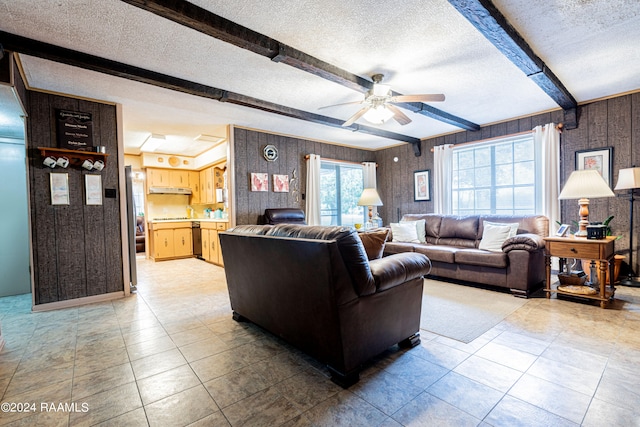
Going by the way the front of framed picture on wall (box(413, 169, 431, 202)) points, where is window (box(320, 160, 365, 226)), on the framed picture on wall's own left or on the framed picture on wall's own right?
on the framed picture on wall's own right

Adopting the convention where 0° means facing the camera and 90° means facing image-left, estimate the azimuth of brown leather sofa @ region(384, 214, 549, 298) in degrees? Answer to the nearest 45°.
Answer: approximately 45°

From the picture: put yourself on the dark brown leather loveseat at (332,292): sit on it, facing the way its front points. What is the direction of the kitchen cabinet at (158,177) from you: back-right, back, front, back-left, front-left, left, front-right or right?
left

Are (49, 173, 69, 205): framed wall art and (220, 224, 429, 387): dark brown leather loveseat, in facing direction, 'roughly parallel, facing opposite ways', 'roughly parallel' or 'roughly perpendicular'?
roughly perpendicular

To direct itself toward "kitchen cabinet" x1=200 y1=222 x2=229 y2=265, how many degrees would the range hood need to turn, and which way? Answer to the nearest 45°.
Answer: approximately 45° to its left

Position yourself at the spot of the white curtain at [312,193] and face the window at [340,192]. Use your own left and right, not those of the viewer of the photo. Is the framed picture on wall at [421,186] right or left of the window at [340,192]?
right

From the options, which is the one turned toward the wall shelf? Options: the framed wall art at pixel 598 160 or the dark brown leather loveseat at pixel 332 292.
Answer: the framed wall art

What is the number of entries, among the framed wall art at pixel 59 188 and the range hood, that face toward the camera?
2

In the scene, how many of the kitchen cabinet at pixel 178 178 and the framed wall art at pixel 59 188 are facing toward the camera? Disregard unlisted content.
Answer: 2

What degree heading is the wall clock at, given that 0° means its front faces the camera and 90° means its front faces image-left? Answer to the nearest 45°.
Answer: approximately 315°

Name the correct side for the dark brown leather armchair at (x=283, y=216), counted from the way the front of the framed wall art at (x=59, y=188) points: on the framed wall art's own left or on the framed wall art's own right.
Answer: on the framed wall art's own left

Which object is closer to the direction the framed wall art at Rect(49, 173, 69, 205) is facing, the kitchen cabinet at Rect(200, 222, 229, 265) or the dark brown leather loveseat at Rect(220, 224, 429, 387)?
the dark brown leather loveseat
